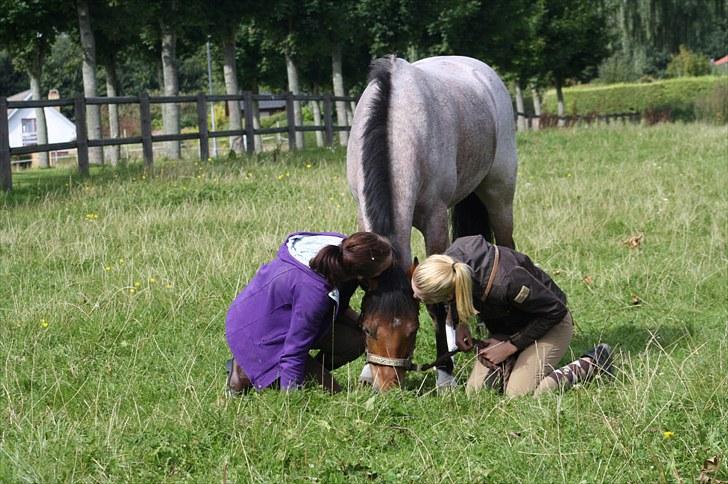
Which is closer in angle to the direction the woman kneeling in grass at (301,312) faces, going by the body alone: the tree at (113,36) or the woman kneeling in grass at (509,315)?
the woman kneeling in grass

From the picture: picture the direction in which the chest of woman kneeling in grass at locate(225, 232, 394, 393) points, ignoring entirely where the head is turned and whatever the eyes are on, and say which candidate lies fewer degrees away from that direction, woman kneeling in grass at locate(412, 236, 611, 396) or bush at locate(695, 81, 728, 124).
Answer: the woman kneeling in grass

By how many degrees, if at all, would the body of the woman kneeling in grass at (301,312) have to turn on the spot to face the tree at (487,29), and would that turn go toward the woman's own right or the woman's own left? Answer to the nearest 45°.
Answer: approximately 90° to the woman's own left

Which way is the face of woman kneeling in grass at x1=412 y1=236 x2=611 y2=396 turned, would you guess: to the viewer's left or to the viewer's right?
to the viewer's left

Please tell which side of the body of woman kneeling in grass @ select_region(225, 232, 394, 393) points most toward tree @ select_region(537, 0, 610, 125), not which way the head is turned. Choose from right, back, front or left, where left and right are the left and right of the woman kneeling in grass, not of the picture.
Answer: left

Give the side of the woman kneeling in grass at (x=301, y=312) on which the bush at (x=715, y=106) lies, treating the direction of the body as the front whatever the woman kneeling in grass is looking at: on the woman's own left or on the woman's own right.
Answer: on the woman's own left

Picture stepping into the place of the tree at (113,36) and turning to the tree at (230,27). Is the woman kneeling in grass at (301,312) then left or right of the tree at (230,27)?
right

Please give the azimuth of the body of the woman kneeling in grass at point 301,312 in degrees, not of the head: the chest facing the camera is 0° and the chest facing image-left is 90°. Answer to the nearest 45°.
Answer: approximately 270°

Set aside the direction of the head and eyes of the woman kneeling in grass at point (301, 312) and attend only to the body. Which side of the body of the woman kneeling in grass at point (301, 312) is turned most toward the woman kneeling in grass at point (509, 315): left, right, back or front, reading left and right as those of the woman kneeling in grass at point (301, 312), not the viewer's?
front

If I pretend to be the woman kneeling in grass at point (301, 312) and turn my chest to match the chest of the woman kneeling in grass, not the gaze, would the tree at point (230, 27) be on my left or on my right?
on my left

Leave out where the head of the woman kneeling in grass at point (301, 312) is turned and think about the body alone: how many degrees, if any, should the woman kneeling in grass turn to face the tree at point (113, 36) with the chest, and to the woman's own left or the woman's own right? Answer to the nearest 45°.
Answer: approximately 90° to the woman's own left
